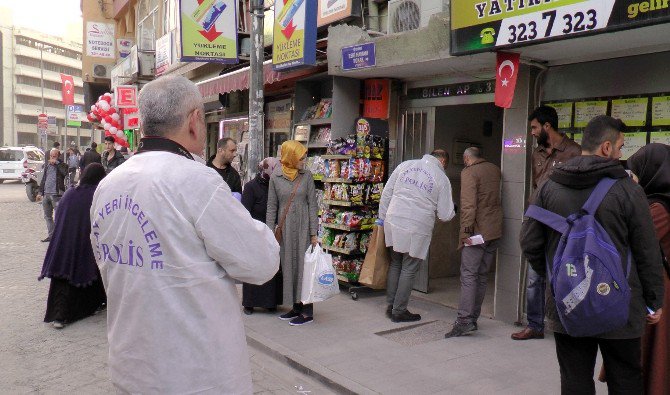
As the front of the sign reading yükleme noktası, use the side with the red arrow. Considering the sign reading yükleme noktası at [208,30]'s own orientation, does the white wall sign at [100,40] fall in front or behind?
behind

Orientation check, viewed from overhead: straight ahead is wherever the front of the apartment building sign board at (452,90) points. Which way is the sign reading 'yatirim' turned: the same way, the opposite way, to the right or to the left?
the same way

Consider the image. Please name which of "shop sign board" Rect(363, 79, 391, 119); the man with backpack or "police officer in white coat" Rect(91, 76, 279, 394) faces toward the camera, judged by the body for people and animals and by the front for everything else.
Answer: the shop sign board

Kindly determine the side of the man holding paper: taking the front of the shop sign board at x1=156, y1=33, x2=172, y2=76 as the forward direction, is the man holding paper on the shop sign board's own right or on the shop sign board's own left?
on the shop sign board's own left

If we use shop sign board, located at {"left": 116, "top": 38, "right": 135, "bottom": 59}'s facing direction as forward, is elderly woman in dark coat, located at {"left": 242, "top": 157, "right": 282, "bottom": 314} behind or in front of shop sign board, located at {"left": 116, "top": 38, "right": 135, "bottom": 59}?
in front

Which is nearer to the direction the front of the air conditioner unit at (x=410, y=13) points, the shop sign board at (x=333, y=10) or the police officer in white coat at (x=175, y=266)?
the police officer in white coat

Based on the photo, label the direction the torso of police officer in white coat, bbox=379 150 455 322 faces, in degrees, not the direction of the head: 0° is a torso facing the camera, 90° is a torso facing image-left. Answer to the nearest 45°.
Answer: approximately 225°

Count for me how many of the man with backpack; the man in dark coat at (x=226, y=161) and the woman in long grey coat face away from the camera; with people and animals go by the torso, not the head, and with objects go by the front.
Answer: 1

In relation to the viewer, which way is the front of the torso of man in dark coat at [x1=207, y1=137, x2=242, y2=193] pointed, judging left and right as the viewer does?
facing the viewer and to the right of the viewer

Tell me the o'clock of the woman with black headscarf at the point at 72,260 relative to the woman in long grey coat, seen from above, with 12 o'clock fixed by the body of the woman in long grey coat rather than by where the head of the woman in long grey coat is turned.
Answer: The woman with black headscarf is roughly at 3 o'clock from the woman in long grey coat.

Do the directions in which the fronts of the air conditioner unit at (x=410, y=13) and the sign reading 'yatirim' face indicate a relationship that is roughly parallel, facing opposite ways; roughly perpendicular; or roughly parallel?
roughly parallel

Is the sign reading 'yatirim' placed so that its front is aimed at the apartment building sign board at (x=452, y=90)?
no

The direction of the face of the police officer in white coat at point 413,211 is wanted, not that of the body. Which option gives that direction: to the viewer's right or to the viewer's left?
to the viewer's right

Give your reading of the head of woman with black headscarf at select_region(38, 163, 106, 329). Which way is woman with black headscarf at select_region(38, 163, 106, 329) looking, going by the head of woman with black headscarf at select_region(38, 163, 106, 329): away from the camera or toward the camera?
away from the camera

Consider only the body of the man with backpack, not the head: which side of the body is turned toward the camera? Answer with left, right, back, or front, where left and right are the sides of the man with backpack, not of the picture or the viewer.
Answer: back

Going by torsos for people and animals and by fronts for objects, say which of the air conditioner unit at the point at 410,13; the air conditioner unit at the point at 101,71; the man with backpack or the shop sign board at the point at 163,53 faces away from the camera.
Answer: the man with backpack

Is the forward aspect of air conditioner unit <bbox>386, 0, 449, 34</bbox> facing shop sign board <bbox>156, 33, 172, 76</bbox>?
no
